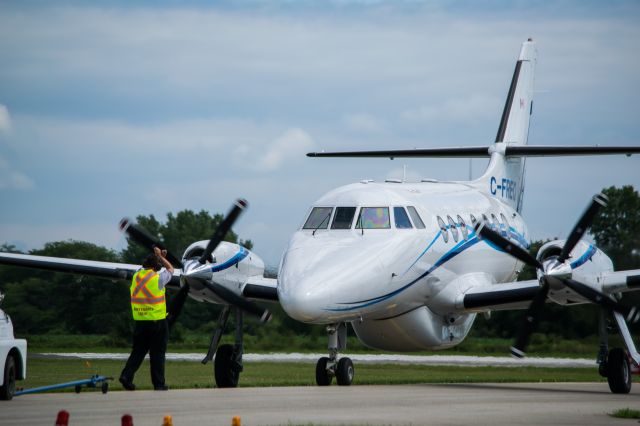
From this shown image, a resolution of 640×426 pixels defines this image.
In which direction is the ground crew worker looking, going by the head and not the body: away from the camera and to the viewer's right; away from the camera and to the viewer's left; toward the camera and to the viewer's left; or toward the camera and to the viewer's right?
away from the camera and to the viewer's right

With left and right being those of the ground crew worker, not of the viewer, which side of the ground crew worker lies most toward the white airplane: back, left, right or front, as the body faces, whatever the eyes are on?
front

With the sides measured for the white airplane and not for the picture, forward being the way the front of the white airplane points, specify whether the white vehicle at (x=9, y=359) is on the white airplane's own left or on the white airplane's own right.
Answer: on the white airplane's own right

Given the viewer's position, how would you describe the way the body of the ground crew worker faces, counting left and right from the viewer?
facing away from the viewer and to the right of the viewer

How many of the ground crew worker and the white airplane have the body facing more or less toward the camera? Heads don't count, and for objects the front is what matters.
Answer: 1

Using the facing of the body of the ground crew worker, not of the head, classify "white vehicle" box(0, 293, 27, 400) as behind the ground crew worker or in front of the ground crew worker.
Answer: behind

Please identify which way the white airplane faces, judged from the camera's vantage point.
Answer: facing the viewer

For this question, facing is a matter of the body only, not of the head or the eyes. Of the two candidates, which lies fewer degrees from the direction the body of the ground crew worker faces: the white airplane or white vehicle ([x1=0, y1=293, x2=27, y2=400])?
the white airplane
